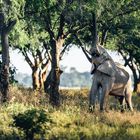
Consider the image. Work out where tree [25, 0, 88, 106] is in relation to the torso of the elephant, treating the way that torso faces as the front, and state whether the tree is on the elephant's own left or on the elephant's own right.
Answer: on the elephant's own right

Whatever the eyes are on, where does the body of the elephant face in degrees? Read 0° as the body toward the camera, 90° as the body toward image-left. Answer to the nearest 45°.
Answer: approximately 45°

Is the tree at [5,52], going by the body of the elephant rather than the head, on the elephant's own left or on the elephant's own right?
on the elephant's own right
